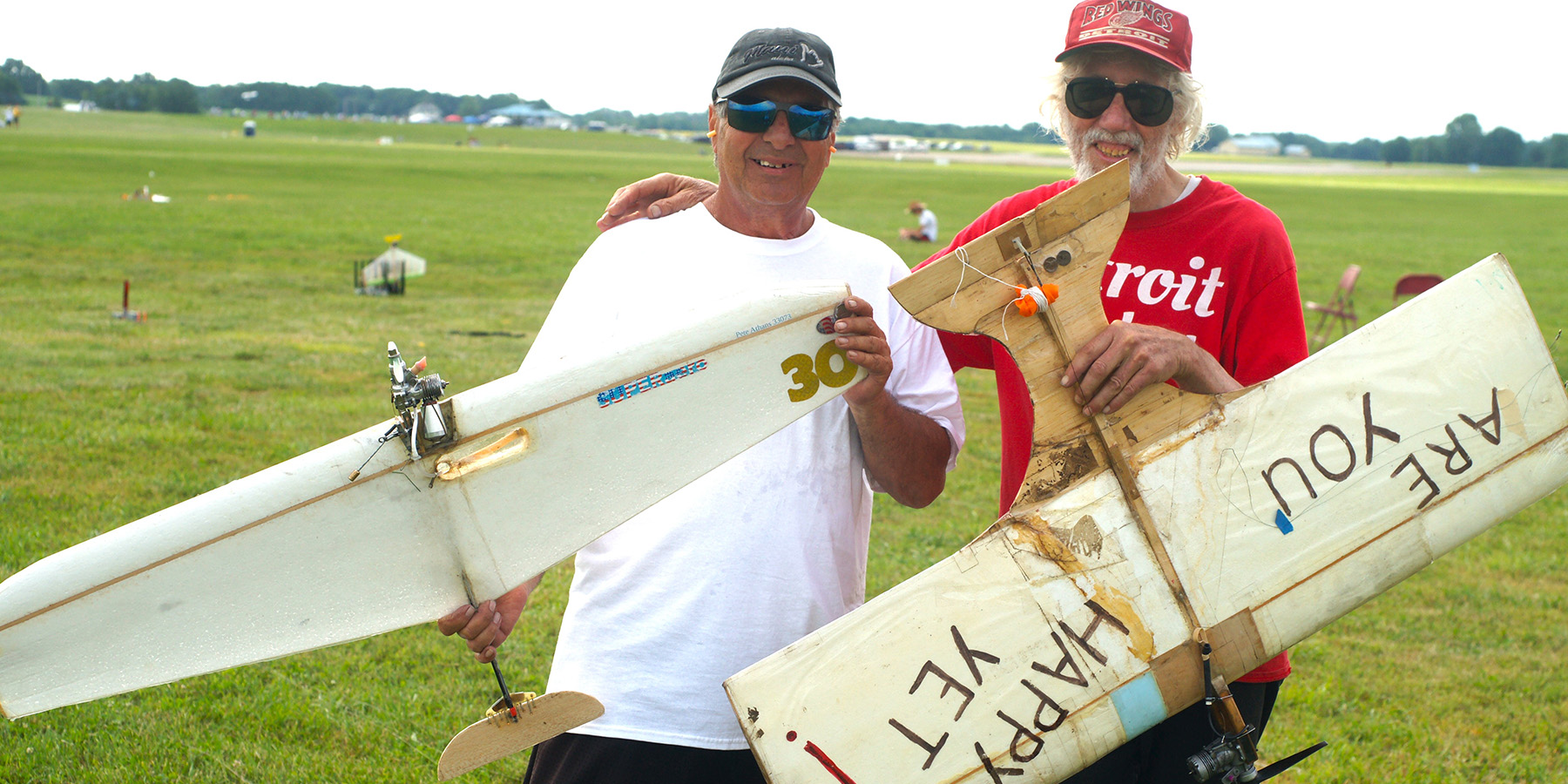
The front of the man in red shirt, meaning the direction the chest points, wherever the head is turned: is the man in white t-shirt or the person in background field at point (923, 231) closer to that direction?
the man in white t-shirt

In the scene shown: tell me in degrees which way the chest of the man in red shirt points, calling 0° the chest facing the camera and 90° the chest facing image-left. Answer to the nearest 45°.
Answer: approximately 0°

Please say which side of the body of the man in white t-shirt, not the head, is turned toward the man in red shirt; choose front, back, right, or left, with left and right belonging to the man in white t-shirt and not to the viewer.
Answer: left

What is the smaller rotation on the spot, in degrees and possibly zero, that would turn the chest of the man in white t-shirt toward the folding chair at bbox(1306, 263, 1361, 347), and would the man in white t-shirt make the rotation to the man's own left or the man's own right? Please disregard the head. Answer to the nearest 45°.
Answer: approximately 135° to the man's own left

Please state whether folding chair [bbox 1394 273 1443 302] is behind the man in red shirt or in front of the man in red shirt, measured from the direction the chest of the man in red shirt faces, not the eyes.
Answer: behind

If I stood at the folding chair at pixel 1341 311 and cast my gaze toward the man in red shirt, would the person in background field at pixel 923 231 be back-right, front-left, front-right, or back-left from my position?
back-right

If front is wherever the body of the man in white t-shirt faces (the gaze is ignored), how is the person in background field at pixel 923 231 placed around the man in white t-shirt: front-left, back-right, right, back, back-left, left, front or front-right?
back

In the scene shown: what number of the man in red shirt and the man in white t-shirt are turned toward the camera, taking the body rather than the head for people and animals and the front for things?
2

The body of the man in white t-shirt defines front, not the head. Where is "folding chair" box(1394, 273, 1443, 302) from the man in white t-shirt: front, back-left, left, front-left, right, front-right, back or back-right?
back-left

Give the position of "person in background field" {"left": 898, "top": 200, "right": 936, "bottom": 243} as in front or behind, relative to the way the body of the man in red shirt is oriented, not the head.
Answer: behind
